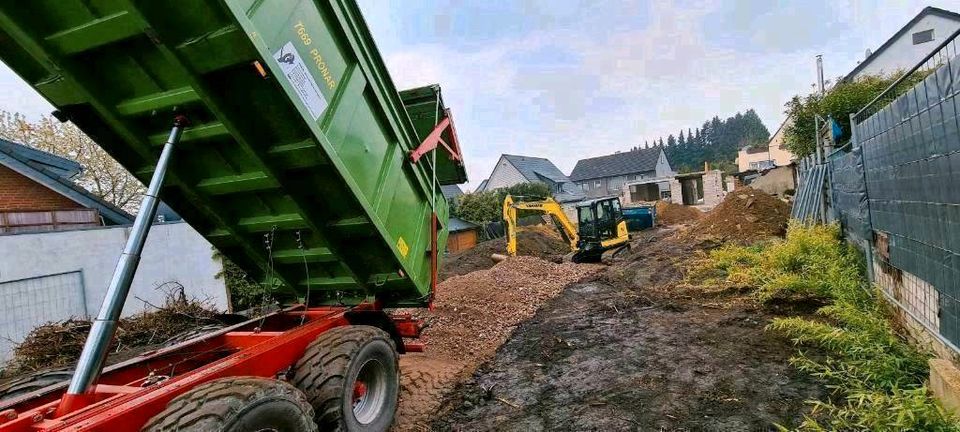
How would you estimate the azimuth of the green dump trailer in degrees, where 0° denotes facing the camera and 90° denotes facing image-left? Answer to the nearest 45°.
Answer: approximately 45°

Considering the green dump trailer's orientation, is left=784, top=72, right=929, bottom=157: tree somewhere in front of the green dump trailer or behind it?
behind

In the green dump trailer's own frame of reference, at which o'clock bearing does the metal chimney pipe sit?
The metal chimney pipe is roughly at 7 o'clock from the green dump trailer.

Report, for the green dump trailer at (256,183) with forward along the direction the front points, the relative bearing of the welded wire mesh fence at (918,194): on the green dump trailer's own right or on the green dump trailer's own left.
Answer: on the green dump trailer's own left

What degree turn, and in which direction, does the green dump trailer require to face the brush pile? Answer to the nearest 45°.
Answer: approximately 90° to its right

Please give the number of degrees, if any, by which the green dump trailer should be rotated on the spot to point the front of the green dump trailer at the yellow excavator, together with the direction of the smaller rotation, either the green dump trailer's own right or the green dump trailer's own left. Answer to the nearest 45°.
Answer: approximately 180°

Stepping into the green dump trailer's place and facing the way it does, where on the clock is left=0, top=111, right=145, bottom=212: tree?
The tree is roughly at 4 o'clock from the green dump trailer.

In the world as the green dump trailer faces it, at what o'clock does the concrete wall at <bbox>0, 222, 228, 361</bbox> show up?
The concrete wall is roughly at 4 o'clock from the green dump trailer.

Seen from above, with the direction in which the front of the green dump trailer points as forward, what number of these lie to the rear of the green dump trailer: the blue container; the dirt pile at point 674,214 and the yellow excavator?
3

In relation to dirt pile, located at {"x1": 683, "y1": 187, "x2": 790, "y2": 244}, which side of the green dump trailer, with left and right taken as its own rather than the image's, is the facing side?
back

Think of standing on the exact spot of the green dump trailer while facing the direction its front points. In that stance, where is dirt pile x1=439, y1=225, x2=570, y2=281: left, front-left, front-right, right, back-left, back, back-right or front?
back

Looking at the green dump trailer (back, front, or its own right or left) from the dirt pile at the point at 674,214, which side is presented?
back
